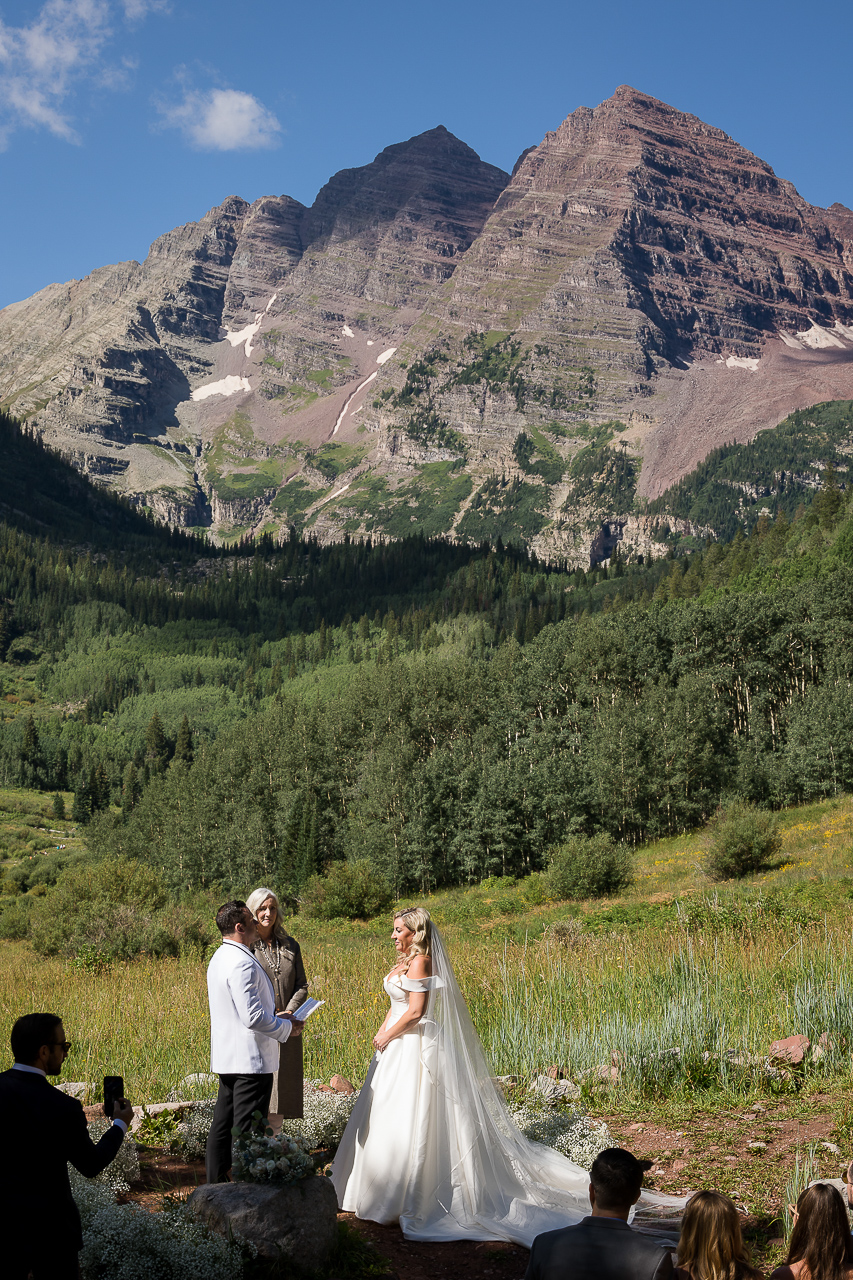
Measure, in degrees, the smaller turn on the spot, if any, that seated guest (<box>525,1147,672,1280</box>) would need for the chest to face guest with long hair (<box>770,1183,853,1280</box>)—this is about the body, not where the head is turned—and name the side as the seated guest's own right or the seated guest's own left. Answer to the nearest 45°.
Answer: approximately 45° to the seated guest's own right

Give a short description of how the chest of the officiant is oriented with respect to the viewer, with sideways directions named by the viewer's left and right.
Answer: facing the viewer

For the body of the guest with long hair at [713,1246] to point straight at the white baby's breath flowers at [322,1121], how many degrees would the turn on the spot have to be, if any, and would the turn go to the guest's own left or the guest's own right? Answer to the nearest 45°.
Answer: approximately 45° to the guest's own left

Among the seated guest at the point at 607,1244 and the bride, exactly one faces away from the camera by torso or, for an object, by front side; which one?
the seated guest

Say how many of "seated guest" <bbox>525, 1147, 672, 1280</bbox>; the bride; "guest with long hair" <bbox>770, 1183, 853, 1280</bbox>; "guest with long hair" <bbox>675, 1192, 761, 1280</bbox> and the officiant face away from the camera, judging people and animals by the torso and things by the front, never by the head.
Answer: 3

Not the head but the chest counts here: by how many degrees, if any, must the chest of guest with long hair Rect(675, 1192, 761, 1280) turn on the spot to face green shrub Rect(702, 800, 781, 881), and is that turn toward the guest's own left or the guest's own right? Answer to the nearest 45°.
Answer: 0° — they already face it

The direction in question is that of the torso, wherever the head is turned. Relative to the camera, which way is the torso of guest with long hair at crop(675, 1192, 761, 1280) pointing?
away from the camera

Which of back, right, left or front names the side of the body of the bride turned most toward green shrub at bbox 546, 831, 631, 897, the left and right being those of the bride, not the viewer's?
right

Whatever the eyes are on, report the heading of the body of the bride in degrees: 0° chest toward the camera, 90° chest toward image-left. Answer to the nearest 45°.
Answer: approximately 90°

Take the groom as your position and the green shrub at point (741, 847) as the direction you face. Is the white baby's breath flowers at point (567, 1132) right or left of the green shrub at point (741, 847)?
right

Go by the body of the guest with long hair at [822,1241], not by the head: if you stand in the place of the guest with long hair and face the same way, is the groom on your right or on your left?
on your left

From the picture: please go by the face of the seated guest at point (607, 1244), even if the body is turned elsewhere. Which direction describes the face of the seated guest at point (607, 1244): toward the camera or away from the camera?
away from the camera

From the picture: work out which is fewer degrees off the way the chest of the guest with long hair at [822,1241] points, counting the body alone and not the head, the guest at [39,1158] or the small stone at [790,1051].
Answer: the small stone
